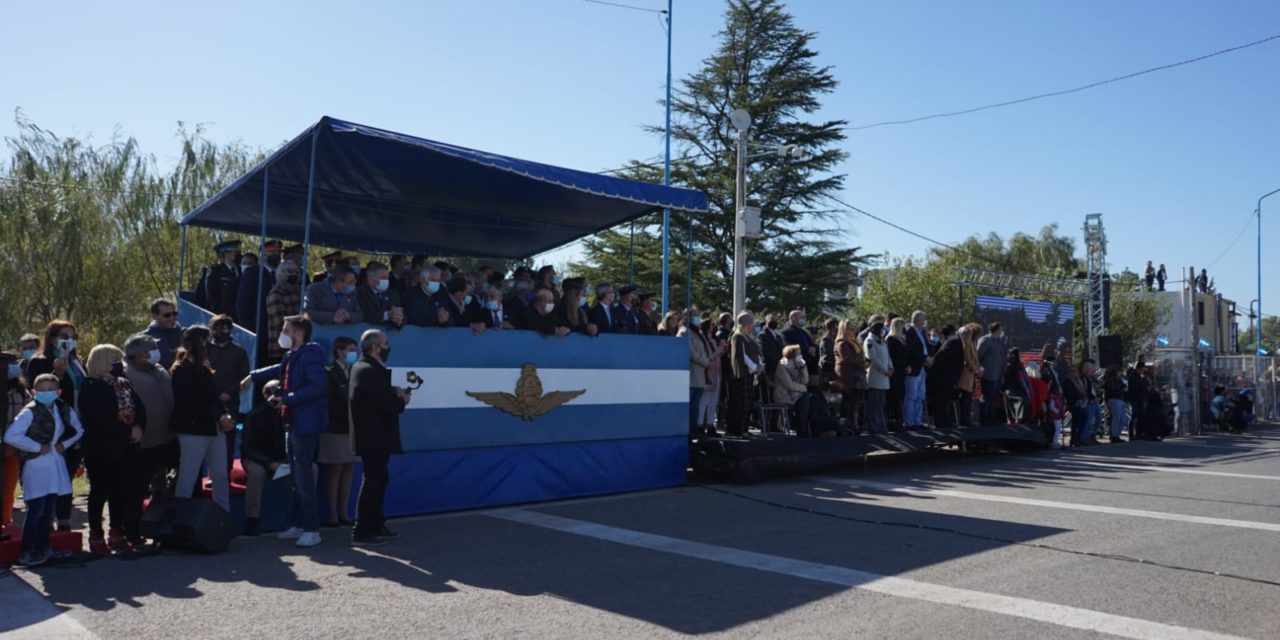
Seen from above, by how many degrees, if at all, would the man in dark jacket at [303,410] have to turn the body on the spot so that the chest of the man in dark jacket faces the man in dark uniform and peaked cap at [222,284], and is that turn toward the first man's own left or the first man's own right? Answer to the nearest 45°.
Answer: approximately 90° to the first man's own right

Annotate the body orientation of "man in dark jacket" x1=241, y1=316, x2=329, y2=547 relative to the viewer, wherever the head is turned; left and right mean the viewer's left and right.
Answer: facing to the left of the viewer

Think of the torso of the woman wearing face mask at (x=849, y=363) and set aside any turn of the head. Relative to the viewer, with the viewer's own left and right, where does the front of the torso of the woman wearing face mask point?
facing the viewer and to the right of the viewer

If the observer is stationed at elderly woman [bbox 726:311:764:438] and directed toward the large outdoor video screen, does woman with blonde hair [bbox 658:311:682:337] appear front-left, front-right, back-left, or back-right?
back-left

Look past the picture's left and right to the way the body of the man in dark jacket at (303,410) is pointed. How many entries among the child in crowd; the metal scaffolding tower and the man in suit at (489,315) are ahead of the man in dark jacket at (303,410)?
1

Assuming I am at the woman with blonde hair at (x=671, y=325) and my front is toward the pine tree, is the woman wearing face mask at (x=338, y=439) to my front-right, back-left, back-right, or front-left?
back-left

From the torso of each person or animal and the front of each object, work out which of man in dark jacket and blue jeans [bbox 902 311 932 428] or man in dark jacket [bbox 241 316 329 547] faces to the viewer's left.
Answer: the man in dark jacket

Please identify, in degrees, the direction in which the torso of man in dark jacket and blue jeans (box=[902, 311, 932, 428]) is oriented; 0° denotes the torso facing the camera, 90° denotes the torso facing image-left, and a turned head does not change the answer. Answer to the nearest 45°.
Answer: approximately 315°

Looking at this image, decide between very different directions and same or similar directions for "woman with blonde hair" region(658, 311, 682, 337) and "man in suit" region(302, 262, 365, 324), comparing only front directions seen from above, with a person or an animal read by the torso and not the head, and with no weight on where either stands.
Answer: same or similar directions

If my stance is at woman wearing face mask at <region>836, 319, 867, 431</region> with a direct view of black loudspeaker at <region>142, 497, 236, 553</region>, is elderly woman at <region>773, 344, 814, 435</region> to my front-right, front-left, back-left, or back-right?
front-right

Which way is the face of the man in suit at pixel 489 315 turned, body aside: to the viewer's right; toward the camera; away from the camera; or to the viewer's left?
toward the camera

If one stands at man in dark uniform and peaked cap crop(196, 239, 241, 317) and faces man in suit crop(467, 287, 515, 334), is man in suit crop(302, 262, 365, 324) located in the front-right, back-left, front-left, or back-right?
front-right

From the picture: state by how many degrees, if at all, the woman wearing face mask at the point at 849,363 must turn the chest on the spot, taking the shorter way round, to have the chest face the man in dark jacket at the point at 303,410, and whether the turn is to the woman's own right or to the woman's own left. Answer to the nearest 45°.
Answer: approximately 90° to the woman's own right

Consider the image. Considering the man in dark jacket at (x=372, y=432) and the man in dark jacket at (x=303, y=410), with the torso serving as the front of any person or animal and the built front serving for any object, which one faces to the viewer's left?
the man in dark jacket at (x=303, y=410)

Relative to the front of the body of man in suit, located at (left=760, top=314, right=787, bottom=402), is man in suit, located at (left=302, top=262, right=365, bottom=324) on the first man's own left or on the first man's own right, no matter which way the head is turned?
on the first man's own right

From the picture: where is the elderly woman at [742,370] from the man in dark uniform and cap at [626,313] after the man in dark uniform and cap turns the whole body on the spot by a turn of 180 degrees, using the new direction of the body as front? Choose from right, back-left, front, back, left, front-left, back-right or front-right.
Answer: right

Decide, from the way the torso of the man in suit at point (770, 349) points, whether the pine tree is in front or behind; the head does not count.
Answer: behind

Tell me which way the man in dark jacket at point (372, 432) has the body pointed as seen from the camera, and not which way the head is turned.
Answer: to the viewer's right

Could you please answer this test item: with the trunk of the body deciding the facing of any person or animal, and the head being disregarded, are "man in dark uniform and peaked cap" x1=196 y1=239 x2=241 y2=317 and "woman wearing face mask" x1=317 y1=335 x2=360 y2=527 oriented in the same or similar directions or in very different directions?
same or similar directions

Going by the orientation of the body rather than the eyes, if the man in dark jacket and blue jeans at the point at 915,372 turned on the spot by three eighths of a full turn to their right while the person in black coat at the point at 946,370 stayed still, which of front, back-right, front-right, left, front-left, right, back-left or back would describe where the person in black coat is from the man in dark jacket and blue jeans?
back-right
